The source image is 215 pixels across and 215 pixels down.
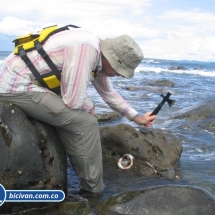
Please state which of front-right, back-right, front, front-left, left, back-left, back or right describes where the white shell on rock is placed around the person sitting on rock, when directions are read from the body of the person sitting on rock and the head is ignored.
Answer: front-left

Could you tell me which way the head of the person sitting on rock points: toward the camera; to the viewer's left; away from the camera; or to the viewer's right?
to the viewer's right

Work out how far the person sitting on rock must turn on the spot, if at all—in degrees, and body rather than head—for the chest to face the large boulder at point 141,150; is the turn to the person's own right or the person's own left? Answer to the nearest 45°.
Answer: approximately 45° to the person's own left

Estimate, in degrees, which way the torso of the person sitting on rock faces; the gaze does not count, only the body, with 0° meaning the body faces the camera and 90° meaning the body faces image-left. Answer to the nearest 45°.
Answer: approximately 270°
